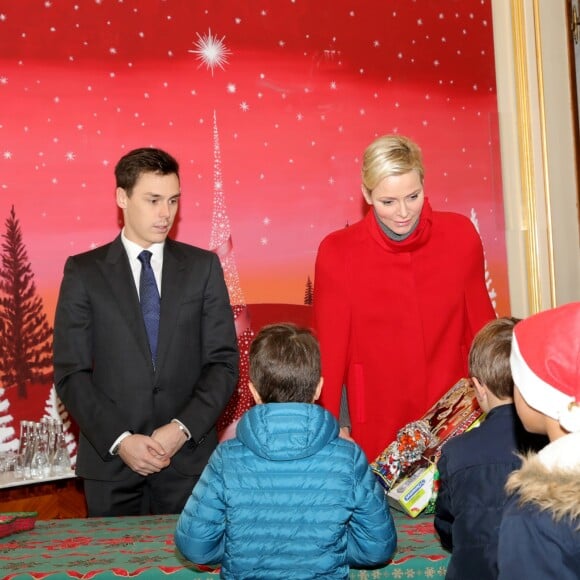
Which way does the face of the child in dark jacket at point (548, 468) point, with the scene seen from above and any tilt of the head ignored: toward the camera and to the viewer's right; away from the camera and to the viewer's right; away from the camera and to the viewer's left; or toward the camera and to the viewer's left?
away from the camera and to the viewer's left

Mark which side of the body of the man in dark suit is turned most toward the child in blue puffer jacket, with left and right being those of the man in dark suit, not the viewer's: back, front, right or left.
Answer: front

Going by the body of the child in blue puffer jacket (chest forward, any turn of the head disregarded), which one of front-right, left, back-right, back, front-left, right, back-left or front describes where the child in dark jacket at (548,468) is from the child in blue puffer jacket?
back-right

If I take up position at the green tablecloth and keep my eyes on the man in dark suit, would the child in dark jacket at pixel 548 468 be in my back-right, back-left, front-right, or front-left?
back-right

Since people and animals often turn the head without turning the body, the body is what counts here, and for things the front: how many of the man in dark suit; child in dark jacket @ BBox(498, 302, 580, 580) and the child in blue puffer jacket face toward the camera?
1

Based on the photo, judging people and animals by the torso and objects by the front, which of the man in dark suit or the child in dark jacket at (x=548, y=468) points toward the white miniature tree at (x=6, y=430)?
the child in dark jacket

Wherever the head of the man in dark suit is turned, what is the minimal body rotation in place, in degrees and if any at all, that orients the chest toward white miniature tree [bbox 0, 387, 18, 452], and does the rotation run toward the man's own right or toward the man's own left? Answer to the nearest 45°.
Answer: approximately 135° to the man's own right

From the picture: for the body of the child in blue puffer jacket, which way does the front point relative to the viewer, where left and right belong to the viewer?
facing away from the viewer

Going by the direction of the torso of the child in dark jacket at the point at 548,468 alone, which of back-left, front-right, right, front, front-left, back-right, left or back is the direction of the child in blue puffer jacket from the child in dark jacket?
front

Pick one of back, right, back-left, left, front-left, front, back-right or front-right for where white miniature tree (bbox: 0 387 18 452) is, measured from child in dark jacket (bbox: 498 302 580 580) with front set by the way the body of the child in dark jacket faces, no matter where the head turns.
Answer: front

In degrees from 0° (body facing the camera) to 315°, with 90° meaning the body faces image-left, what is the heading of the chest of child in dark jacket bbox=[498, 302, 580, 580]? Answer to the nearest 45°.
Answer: approximately 135°

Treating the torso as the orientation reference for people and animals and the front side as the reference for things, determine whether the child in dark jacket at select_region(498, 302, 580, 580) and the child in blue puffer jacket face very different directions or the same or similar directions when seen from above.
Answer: same or similar directions

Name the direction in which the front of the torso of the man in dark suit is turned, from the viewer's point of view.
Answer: toward the camera

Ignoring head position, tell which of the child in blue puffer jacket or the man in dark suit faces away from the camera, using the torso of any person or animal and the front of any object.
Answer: the child in blue puffer jacket

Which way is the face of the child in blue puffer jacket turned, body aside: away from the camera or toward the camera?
away from the camera

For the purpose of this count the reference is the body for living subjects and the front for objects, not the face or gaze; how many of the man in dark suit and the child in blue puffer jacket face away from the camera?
1
